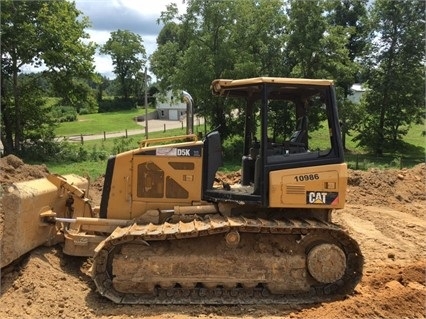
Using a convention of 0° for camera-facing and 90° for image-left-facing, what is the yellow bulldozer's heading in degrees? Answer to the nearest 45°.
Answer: approximately 90°

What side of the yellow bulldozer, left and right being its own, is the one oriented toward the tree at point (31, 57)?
right

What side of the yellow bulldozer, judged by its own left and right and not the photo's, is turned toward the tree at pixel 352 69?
right

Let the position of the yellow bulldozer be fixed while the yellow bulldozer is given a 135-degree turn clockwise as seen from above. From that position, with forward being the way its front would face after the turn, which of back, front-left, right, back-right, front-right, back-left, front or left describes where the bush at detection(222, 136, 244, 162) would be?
front-left

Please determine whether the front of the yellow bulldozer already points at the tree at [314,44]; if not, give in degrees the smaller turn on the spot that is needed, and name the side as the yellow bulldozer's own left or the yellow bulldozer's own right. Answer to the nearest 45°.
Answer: approximately 90° to the yellow bulldozer's own right

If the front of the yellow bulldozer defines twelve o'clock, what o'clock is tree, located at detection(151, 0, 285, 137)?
The tree is roughly at 3 o'clock from the yellow bulldozer.

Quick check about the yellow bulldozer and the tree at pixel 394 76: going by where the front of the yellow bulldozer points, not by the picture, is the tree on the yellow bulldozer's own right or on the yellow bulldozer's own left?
on the yellow bulldozer's own right

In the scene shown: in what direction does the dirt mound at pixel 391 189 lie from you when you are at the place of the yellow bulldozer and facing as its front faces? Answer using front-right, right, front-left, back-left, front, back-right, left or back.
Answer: back-right

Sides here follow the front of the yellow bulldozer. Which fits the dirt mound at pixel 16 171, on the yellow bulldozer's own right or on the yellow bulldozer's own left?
on the yellow bulldozer's own right
